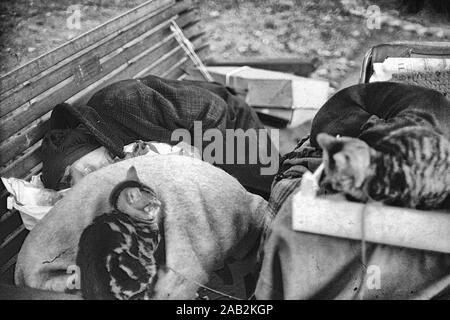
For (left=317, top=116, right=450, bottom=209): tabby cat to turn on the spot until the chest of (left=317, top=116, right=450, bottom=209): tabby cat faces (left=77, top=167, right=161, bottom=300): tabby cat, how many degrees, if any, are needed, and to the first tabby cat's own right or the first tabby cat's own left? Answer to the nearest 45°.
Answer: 0° — it already faces it

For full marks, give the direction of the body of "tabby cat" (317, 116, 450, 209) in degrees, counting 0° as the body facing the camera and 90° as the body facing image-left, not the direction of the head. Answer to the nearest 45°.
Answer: approximately 90°

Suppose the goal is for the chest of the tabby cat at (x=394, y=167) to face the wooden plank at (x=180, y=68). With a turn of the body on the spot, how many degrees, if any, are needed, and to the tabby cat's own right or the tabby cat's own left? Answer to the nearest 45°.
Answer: approximately 45° to the tabby cat's own right

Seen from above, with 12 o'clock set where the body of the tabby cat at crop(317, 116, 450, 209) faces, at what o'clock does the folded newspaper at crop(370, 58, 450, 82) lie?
The folded newspaper is roughly at 3 o'clock from the tabby cat.

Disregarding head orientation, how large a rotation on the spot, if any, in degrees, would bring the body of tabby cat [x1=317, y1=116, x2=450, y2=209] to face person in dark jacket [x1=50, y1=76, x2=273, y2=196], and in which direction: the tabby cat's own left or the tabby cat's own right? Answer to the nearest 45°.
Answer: approximately 45° to the tabby cat's own right

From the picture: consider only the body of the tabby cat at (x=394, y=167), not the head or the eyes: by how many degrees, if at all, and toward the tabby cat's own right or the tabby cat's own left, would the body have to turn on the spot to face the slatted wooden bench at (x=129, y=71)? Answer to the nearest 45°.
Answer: approximately 45° to the tabby cat's own right

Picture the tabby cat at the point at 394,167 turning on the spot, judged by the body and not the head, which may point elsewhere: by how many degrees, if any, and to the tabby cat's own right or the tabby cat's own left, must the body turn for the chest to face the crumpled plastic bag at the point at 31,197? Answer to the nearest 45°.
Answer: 0° — it already faces it

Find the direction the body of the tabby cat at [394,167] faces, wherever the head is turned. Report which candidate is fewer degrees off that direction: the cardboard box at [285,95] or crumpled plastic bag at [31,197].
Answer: the crumpled plastic bag

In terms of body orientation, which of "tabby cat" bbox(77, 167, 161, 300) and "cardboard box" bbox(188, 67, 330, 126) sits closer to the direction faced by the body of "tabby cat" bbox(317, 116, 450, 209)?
the tabby cat

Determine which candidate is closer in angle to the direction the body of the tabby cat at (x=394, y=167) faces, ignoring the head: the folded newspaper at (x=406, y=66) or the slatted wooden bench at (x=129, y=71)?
the slatted wooden bench
